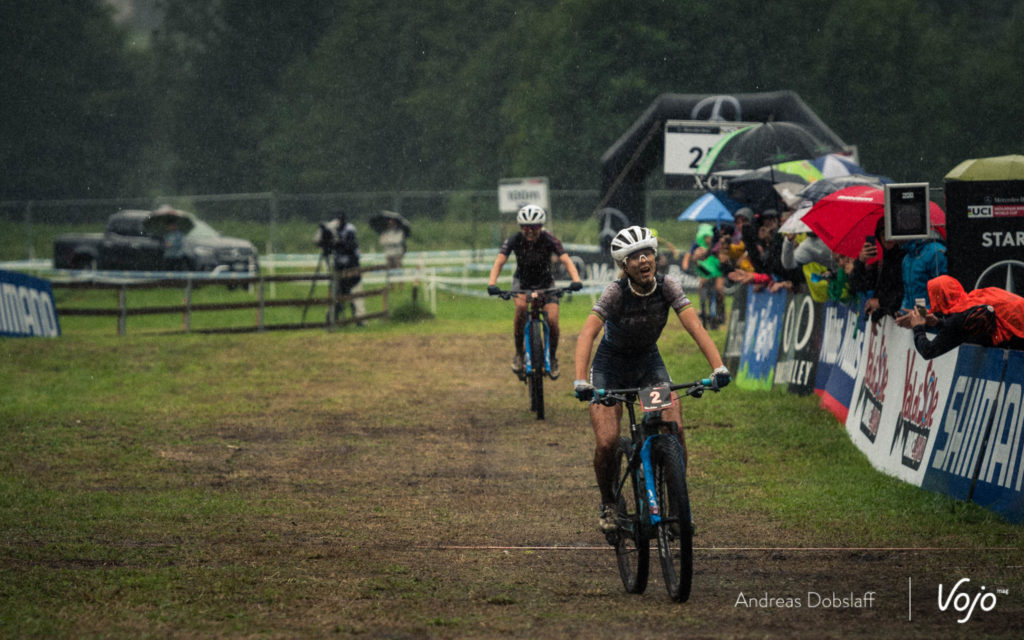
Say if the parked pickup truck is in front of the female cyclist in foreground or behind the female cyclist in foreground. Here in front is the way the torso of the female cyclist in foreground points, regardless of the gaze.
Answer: behind

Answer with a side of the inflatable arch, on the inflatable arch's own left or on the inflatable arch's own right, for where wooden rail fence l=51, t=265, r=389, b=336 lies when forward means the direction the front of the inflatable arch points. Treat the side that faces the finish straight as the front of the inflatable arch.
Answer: on the inflatable arch's own right

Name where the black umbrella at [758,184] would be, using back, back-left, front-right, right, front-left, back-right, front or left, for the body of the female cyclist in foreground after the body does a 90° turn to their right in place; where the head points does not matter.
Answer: right

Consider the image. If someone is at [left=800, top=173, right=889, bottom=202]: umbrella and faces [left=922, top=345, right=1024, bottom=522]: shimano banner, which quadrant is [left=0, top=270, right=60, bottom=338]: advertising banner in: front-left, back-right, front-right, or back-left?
back-right

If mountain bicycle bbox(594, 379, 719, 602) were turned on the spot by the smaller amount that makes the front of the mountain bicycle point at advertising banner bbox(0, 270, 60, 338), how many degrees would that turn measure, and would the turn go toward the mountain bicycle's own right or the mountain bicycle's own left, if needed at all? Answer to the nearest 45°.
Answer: approximately 135° to the mountain bicycle's own right

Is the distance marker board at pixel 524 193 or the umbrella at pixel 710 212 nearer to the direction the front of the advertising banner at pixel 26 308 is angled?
the umbrella
